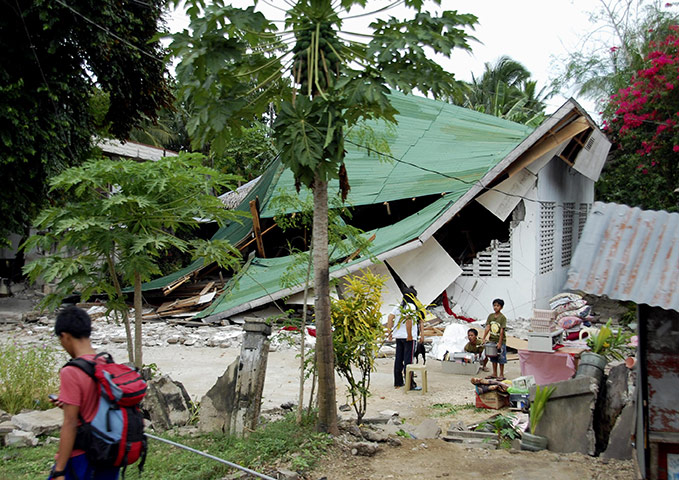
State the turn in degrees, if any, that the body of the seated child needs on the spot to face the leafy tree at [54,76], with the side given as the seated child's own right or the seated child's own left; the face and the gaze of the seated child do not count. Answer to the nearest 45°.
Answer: approximately 45° to the seated child's own right

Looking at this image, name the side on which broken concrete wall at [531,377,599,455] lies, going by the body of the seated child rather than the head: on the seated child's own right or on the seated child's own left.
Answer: on the seated child's own left
